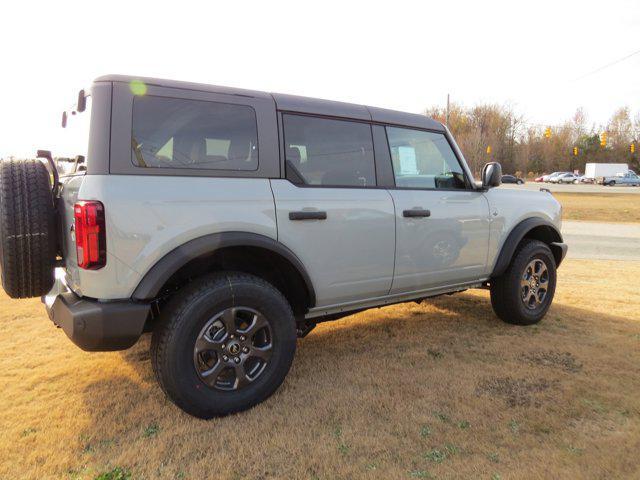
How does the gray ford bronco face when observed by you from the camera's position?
facing away from the viewer and to the right of the viewer
